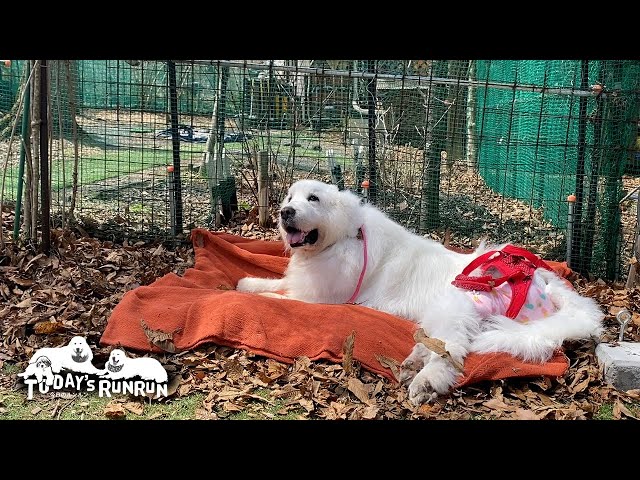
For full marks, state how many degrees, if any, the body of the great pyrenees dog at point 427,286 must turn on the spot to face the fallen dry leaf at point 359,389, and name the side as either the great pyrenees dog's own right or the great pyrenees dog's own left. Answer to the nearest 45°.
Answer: approximately 90° to the great pyrenees dog's own left

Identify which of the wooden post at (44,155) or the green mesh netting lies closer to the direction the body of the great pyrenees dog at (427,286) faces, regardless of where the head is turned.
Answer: the wooden post

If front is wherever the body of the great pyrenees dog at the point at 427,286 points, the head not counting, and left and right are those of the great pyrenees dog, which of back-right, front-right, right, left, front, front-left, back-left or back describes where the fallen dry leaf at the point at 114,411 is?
front-left

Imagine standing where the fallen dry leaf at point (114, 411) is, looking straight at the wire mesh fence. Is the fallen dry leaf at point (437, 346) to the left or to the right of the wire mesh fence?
right

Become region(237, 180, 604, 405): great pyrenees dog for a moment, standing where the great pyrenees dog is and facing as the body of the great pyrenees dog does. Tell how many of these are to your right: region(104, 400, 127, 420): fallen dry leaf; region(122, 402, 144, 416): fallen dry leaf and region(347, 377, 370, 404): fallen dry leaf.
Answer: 0

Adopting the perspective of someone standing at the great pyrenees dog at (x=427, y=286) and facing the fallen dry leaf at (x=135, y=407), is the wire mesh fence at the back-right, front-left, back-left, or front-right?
back-right

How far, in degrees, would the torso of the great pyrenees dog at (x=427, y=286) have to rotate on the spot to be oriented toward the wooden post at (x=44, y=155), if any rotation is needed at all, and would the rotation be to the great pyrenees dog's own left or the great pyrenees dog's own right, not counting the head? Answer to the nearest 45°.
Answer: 0° — it already faces it

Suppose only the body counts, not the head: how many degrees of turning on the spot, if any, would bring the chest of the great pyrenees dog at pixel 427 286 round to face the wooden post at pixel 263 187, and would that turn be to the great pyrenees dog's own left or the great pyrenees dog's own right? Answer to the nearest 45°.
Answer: approximately 45° to the great pyrenees dog's own right

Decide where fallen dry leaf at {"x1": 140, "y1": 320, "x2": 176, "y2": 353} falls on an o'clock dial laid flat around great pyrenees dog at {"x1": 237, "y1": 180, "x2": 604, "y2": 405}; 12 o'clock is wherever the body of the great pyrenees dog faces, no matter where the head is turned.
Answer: The fallen dry leaf is roughly at 11 o'clock from the great pyrenees dog.

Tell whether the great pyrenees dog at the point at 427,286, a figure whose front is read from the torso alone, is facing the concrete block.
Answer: no

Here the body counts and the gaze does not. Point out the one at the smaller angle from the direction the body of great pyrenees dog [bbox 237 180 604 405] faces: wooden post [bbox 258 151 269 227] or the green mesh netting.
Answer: the wooden post

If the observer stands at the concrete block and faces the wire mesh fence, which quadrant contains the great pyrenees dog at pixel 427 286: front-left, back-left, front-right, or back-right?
front-left

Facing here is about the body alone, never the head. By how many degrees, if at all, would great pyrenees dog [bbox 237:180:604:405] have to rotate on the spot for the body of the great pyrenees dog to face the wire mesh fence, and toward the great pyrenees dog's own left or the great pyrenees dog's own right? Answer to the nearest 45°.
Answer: approximately 90° to the great pyrenees dog's own right

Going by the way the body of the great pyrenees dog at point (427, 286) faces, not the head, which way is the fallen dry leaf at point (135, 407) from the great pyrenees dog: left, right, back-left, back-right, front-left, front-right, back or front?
front-left

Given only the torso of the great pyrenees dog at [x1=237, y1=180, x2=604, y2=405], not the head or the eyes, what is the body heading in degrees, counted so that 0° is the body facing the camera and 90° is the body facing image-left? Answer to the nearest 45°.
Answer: approximately 90°
